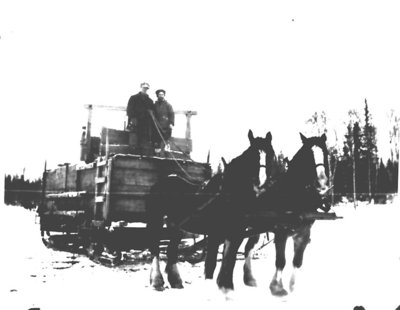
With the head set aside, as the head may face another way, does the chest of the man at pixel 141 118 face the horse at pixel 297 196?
yes

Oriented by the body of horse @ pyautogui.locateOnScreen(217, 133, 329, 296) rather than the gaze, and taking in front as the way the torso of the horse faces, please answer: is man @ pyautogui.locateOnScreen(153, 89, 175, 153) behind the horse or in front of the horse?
behind

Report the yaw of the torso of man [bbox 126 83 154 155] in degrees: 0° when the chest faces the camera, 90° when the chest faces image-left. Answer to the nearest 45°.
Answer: approximately 315°

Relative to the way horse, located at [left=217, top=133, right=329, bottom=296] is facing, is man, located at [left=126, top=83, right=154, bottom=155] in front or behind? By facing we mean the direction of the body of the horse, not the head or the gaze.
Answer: behind

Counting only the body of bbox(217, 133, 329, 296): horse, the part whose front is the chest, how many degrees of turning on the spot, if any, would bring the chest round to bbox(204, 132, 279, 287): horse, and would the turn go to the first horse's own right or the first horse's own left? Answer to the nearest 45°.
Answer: approximately 135° to the first horse's own right

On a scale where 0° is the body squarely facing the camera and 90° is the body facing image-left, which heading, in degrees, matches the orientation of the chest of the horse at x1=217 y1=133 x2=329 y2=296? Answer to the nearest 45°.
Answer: approximately 315°

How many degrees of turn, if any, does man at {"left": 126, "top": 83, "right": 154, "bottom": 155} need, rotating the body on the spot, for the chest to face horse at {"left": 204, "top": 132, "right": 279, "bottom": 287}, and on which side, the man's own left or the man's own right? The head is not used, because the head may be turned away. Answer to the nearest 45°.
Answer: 0° — they already face it
